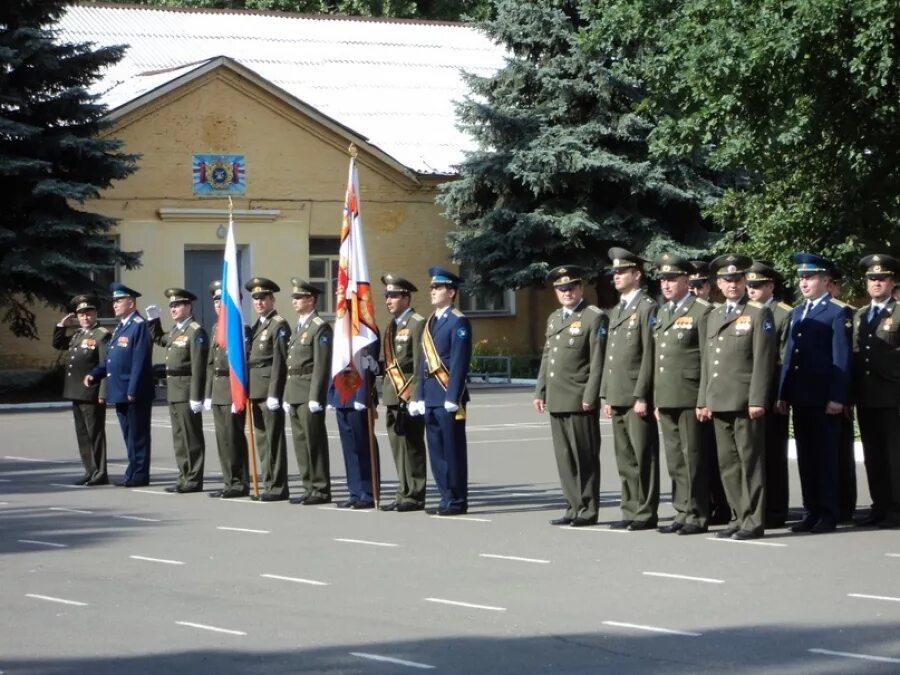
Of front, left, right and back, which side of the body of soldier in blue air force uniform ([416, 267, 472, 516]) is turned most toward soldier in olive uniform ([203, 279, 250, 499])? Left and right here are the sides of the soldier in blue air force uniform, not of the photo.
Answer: right

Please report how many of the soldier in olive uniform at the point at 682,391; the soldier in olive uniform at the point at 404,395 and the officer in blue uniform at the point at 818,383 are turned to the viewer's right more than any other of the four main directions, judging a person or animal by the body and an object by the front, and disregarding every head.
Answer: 0

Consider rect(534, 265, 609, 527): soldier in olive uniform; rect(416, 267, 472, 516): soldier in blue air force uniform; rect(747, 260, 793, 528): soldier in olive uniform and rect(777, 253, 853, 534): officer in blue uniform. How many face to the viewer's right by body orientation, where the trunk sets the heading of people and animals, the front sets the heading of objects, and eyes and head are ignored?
0

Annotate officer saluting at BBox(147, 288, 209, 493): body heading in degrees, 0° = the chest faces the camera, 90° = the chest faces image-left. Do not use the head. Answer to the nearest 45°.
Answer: approximately 45°

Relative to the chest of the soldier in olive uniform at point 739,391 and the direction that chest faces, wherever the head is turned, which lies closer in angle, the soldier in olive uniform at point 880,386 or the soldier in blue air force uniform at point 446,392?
the soldier in blue air force uniform

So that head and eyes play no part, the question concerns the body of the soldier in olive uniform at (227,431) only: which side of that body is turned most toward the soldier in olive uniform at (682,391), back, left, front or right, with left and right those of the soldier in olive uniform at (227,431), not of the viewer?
left

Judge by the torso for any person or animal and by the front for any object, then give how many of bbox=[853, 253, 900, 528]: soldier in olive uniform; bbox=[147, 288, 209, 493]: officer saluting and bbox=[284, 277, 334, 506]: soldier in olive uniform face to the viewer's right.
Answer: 0

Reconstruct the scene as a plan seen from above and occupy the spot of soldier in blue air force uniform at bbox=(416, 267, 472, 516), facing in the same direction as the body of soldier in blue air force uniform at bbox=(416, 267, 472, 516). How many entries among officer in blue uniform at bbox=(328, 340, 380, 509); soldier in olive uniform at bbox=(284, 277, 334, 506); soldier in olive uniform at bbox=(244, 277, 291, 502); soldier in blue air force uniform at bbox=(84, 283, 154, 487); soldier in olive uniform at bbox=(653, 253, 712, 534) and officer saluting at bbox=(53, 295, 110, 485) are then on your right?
5

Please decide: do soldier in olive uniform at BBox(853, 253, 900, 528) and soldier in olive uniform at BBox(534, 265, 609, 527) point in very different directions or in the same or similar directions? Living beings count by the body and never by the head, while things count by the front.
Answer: same or similar directions

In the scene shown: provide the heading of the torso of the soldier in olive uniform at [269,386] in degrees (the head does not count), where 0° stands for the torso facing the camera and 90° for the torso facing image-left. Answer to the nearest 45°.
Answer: approximately 45°

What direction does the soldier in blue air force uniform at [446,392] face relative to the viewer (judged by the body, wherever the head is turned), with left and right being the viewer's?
facing the viewer and to the left of the viewer

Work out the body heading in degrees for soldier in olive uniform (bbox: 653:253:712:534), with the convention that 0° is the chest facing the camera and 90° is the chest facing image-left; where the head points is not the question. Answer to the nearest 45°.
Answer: approximately 45°

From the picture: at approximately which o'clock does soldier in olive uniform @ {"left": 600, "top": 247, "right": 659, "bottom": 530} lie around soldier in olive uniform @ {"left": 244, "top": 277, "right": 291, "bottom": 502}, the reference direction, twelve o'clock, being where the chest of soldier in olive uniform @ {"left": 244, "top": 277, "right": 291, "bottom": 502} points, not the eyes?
soldier in olive uniform @ {"left": 600, "top": 247, "right": 659, "bottom": 530} is roughly at 9 o'clock from soldier in olive uniform @ {"left": 244, "top": 277, "right": 291, "bottom": 502}.

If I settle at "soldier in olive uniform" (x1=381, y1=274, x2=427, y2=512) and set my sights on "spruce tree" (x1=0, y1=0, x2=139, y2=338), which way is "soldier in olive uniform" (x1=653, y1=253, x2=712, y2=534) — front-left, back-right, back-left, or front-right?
back-right

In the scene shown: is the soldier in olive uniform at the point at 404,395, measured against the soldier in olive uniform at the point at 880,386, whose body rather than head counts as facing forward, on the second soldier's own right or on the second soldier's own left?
on the second soldier's own right
